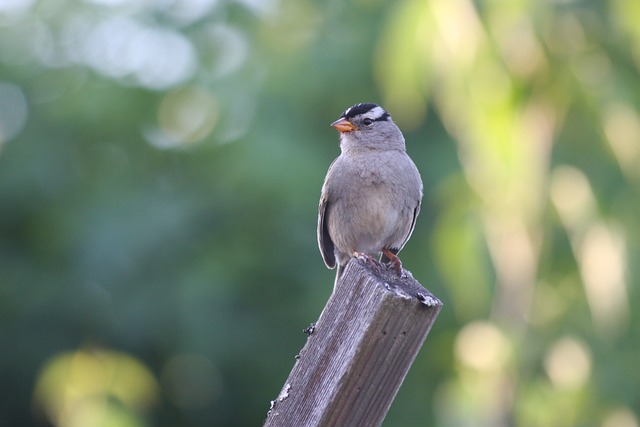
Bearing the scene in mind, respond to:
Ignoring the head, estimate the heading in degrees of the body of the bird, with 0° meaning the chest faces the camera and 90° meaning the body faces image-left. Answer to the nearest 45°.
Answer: approximately 0°
